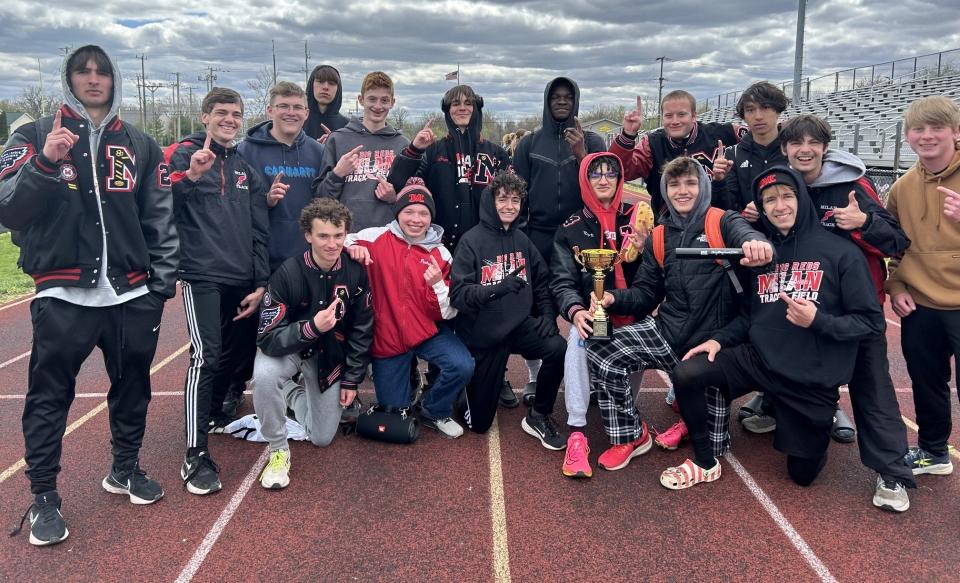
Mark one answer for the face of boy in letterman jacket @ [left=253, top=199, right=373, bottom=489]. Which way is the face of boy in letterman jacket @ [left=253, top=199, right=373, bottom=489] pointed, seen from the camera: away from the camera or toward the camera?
toward the camera

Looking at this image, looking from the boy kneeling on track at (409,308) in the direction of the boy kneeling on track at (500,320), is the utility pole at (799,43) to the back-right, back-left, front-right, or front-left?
front-left

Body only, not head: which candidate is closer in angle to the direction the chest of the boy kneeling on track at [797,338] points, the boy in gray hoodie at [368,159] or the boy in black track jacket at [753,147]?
the boy in gray hoodie

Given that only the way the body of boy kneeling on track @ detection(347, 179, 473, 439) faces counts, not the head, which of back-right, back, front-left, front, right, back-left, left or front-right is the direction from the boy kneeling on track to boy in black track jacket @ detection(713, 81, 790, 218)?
left

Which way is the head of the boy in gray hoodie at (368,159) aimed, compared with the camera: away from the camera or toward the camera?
toward the camera

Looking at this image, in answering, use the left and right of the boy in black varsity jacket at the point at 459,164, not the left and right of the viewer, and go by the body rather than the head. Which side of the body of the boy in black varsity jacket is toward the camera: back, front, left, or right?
front

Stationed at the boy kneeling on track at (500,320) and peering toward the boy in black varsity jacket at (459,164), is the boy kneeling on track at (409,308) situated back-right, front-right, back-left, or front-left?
front-left

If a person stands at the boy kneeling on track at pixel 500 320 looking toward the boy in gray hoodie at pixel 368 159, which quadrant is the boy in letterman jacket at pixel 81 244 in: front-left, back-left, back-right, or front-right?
front-left

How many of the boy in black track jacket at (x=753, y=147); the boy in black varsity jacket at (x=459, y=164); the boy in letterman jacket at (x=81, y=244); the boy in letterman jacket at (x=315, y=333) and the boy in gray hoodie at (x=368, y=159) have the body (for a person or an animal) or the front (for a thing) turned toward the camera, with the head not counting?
5

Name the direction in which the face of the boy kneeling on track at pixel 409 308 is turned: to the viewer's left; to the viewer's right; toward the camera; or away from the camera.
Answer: toward the camera

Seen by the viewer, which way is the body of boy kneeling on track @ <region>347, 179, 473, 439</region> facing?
toward the camera

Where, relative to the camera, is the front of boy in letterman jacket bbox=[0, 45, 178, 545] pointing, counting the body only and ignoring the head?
toward the camera

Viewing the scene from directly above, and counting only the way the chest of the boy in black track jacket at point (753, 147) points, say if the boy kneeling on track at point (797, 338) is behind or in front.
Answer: in front

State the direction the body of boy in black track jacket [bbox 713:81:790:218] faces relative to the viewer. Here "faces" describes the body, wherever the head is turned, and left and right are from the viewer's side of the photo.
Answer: facing the viewer

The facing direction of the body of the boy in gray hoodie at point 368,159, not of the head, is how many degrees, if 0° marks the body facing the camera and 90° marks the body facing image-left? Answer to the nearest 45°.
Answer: approximately 0°

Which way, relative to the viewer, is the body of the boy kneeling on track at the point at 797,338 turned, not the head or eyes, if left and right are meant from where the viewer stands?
facing the viewer and to the left of the viewer
